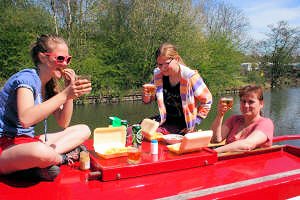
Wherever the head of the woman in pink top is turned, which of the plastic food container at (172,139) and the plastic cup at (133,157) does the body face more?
the plastic cup

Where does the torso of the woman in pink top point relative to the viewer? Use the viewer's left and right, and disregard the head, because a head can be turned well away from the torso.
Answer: facing the viewer and to the left of the viewer

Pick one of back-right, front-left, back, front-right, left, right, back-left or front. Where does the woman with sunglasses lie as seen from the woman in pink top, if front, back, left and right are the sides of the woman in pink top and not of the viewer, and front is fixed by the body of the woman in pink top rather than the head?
front

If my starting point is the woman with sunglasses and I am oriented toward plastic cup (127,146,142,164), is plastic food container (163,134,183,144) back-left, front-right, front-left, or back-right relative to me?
front-left

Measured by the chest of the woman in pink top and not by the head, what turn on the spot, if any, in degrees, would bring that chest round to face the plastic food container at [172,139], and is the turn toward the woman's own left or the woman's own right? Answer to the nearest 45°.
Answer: approximately 45° to the woman's own right

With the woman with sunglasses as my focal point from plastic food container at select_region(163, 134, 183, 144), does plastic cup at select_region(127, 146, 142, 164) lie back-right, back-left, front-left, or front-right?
front-left

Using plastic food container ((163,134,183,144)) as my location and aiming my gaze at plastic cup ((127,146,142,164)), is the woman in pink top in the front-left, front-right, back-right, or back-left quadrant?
back-left

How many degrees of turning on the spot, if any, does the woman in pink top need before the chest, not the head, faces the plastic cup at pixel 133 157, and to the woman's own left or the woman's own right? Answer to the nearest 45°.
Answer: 0° — they already face it

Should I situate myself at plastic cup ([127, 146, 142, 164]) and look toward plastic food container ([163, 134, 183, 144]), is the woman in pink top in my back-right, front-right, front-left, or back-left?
front-right

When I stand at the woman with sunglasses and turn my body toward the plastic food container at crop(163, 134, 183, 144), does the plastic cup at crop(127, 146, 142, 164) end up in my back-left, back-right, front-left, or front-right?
front-right
